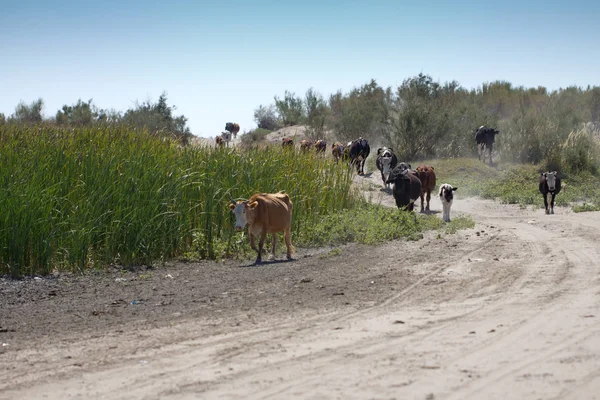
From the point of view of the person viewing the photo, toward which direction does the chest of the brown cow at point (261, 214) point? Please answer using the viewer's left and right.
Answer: facing the viewer and to the left of the viewer

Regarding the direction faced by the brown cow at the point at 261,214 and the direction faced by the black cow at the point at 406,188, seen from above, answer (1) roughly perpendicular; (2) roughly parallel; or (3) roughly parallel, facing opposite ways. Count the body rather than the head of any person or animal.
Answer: roughly parallel

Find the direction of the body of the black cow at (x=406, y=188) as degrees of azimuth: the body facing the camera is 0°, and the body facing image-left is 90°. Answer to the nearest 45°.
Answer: approximately 45°

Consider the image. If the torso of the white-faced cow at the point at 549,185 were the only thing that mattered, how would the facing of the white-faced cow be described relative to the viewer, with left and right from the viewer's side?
facing the viewer

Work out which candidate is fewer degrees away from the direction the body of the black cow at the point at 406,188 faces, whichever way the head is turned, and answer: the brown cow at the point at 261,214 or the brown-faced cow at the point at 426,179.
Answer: the brown cow

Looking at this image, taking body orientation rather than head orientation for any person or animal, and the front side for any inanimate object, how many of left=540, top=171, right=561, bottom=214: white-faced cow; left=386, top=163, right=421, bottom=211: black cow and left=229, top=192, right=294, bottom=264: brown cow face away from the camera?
0

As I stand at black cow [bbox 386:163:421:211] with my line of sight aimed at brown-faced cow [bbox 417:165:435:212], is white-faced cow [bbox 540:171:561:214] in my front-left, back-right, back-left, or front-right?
front-right

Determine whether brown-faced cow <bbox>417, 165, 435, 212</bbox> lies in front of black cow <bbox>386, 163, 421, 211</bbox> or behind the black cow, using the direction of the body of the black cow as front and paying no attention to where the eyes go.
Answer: behind

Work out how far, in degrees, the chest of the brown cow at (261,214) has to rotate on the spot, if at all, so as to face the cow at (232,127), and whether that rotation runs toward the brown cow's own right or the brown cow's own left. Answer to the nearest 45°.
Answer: approximately 135° to the brown cow's own right

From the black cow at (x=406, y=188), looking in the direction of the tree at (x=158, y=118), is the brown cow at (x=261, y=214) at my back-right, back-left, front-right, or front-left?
back-left
